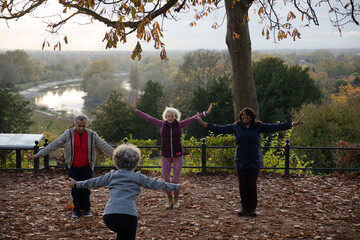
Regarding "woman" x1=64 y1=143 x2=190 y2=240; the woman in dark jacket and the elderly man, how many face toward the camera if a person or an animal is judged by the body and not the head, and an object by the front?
2

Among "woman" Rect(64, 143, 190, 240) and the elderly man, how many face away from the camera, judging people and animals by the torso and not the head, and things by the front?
1

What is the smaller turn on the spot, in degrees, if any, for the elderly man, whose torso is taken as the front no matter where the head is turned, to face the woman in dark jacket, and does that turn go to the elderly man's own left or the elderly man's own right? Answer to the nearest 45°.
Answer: approximately 90° to the elderly man's own left

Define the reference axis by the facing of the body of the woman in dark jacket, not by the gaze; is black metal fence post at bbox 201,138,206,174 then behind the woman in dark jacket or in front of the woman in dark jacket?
behind

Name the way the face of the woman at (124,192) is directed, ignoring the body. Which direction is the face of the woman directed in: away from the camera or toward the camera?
away from the camera

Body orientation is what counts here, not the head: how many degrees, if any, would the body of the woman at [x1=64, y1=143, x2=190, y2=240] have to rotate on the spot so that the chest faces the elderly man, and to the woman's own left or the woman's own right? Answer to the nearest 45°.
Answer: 0° — they already face them

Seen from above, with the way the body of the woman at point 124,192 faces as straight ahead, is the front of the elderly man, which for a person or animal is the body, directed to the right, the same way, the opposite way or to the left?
the opposite way

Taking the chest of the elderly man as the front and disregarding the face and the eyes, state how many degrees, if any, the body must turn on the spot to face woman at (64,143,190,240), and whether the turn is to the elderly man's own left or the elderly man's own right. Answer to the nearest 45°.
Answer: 0° — they already face them

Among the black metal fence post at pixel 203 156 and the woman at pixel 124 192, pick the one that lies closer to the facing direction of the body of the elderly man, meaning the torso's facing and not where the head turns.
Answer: the woman

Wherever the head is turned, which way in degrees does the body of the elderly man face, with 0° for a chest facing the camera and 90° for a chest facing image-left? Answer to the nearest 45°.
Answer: approximately 0°

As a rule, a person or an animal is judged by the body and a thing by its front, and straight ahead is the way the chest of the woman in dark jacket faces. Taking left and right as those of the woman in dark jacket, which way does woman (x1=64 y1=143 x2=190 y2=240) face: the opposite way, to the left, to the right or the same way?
the opposite way

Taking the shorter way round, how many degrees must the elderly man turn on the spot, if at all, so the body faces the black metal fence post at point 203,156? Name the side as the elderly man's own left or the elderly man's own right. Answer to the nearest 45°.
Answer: approximately 135° to the elderly man's own left

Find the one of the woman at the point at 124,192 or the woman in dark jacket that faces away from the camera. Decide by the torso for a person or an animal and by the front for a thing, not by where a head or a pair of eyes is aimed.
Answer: the woman

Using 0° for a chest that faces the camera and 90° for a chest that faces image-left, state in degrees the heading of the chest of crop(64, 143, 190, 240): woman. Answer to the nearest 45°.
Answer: approximately 180°
